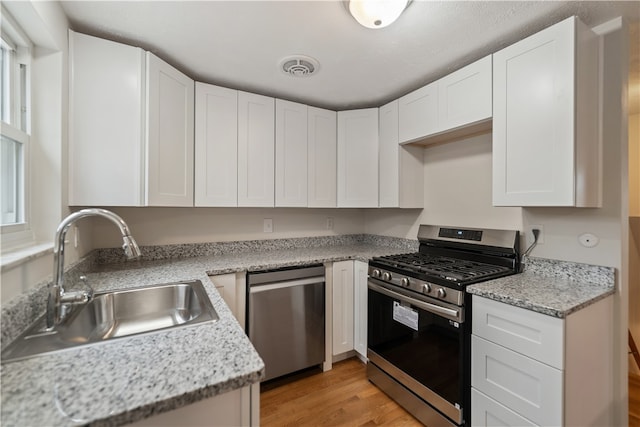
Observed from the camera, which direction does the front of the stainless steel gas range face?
facing the viewer and to the left of the viewer

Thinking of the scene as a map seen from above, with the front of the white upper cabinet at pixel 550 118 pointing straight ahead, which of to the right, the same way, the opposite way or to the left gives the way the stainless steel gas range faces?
the same way

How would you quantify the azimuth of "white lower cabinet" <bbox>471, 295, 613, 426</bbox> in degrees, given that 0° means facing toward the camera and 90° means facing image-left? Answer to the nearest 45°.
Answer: approximately 45°

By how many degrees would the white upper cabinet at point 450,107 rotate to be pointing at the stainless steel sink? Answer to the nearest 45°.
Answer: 0° — it already faces it

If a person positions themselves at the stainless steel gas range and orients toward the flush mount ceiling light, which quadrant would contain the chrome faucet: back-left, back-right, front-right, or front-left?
front-right

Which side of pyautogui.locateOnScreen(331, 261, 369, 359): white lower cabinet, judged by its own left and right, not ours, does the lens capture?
front

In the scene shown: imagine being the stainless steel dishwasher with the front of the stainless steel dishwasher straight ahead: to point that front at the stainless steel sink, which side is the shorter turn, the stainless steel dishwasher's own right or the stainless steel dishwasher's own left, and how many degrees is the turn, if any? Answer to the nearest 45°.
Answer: approximately 90° to the stainless steel dishwasher's own right

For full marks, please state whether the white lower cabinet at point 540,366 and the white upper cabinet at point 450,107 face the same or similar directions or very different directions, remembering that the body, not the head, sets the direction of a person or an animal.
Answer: same or similar directions
